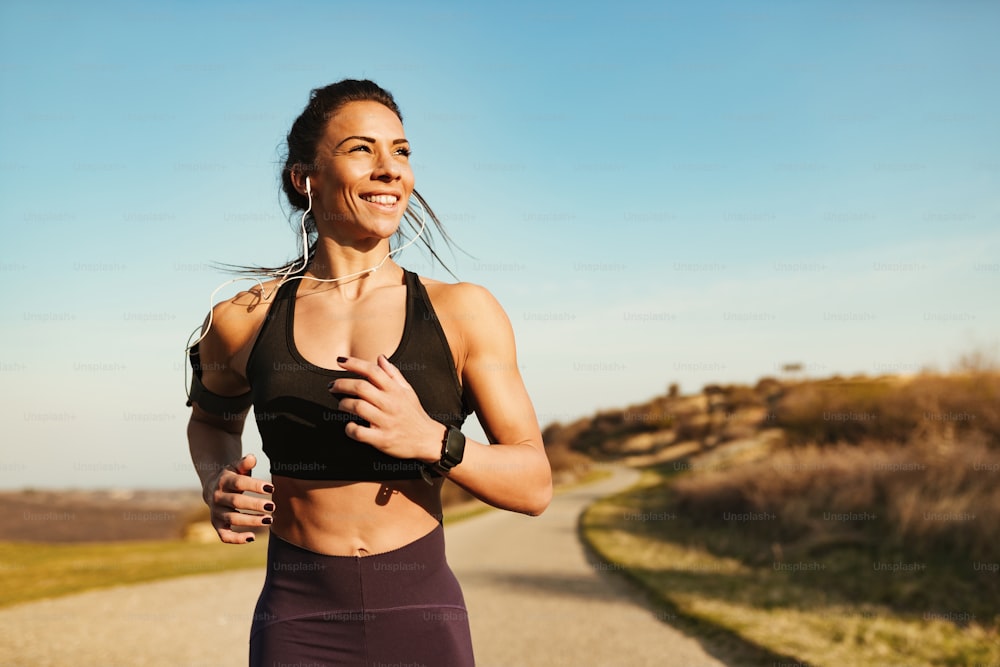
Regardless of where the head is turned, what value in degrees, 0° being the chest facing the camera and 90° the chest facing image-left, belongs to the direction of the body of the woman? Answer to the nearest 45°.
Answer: approximately 0°
